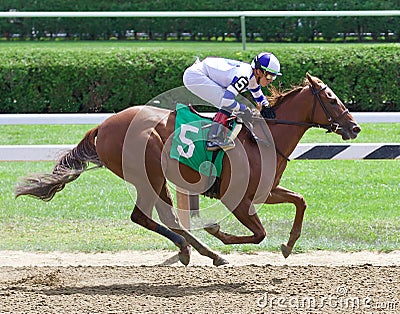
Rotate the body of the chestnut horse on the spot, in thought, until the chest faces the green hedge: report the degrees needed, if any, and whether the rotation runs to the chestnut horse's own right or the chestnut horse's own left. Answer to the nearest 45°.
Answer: approximately 90° to the chestnut horse's own left

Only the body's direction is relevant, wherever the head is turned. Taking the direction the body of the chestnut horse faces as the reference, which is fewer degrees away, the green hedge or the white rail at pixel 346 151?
the white rail

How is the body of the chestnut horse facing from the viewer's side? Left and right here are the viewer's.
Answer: facing to the right of the viewer

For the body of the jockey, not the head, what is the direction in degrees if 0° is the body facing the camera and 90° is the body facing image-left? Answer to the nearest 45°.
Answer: approximately 270°

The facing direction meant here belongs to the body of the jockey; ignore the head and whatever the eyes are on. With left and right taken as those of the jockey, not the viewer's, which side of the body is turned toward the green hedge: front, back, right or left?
left
